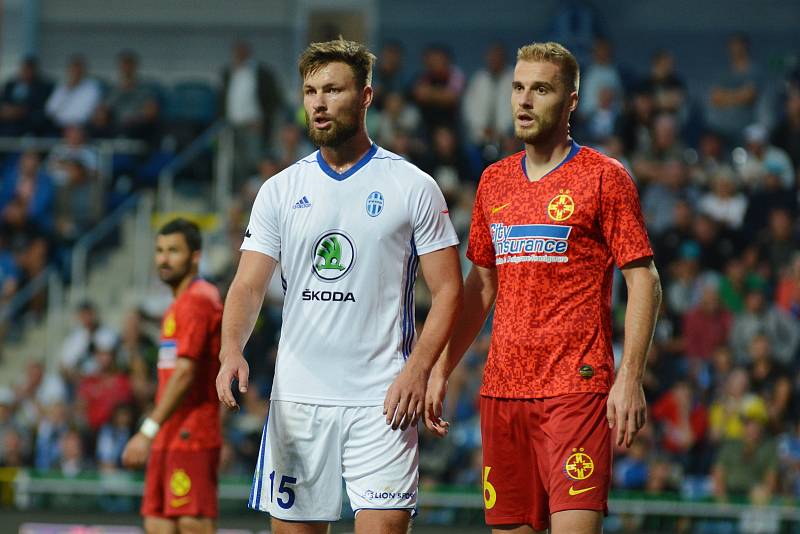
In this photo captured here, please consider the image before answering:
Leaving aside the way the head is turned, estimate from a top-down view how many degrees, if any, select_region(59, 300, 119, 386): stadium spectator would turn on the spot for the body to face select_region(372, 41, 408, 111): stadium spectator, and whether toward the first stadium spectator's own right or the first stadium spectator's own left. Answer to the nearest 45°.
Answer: approximately 90° to the first stadium spectator's own left

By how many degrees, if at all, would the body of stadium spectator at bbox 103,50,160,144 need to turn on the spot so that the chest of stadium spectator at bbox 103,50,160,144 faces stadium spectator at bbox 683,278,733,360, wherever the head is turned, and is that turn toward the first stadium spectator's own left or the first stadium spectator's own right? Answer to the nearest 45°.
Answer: approximately 45° to the first stadium spectator's own left

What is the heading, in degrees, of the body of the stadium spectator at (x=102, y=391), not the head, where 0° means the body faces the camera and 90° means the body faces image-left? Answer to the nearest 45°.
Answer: approximately 0°

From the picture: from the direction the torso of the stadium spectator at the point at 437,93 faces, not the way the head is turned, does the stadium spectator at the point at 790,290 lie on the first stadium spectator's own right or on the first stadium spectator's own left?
on the first stadium spectator's own left

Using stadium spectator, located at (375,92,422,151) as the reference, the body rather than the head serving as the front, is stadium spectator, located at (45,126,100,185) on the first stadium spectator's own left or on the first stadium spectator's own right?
on the first stadium spectator's own right

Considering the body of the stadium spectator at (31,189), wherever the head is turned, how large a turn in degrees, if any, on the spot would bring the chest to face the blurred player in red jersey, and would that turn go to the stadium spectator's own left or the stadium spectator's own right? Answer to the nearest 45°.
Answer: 0° — they already face them

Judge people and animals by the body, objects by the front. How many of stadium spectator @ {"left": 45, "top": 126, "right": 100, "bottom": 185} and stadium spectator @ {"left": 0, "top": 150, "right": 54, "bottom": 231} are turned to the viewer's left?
0
